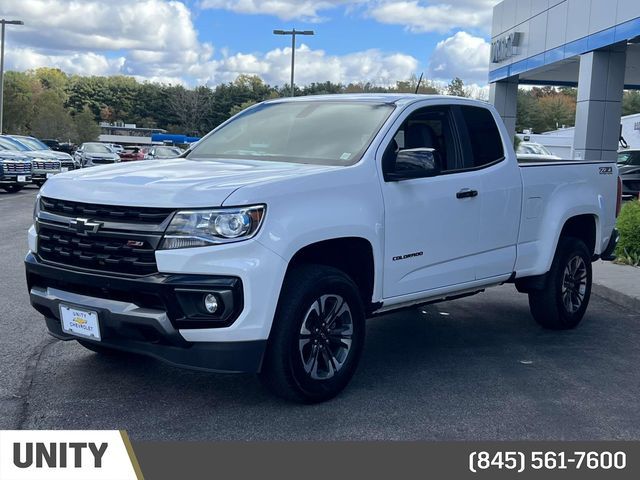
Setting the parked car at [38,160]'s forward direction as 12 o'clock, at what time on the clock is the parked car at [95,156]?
the parked car at [95,156] is roughly at 8 o'clock from the parked car at [38,160].

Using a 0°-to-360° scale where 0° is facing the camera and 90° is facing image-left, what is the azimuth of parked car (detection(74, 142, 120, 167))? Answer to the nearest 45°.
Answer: approximately 315°

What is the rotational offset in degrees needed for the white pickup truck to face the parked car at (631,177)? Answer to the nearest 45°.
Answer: approximately 180°

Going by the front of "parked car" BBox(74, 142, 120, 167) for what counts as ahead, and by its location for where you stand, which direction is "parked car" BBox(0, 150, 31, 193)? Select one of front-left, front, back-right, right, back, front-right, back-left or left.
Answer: front-right

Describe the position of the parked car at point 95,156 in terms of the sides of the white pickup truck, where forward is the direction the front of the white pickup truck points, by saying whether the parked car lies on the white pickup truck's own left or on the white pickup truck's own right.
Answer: on the white pickup truck's own right

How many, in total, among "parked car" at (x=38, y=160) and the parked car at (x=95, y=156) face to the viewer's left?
0

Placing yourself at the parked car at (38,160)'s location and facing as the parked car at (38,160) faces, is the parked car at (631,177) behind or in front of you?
in front
